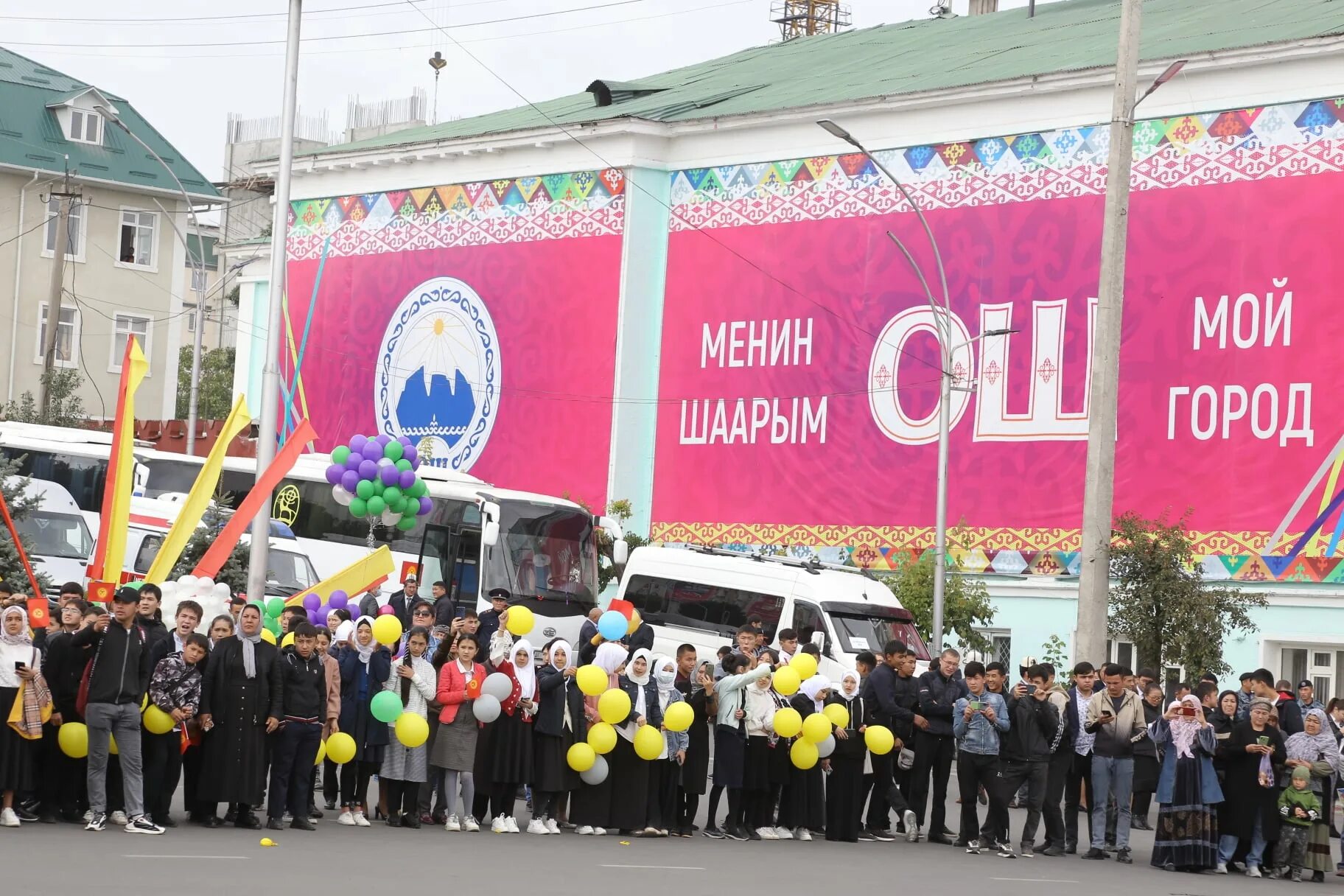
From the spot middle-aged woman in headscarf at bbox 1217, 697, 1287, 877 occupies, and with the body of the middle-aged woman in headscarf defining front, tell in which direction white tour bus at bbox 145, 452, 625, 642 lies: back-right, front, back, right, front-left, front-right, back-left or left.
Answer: back-right

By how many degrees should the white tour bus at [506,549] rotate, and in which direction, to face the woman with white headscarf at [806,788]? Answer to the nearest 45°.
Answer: approximately 45° to its right

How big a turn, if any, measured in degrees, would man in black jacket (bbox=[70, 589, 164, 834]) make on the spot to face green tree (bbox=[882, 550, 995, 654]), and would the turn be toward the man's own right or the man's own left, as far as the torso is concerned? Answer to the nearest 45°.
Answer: approximately 135° to the man's own left

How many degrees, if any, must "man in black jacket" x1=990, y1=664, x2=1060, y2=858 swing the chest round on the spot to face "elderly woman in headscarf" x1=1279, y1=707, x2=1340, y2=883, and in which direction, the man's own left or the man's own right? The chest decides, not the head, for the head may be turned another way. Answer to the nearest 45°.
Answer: approximately 90° to the man's own left

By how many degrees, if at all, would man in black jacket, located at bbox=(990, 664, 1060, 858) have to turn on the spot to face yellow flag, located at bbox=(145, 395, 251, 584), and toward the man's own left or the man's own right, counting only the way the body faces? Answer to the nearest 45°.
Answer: approximately 90° to the man's own right

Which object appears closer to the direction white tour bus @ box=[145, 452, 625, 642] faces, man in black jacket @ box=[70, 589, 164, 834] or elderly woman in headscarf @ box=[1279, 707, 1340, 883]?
the elderly woman in headscarf

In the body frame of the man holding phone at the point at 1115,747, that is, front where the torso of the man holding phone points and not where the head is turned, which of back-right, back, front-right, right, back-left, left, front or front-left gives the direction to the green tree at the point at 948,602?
back

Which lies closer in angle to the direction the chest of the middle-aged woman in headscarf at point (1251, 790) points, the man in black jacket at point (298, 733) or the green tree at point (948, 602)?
the man in black jacket
